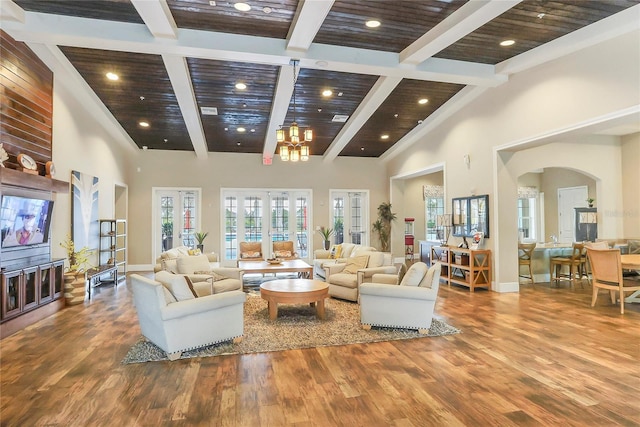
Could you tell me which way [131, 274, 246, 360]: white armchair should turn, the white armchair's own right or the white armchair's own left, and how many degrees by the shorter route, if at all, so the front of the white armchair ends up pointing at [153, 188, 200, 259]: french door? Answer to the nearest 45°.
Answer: approximately 45° to the white armchair's own left

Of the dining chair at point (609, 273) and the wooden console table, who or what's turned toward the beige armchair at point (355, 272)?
the wooden console table

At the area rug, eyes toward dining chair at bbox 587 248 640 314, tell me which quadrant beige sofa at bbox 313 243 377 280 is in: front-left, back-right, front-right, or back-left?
front-left

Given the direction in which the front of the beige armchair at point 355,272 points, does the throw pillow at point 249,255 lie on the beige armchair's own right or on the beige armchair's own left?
on the beige armchair's own right

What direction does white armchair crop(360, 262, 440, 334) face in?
to the viewer's left

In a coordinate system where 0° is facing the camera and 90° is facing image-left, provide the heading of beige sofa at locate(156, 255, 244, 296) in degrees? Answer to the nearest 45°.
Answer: approximately 315°

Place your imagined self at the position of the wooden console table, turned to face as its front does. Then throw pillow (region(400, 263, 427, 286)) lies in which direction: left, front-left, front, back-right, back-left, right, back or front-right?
front-left

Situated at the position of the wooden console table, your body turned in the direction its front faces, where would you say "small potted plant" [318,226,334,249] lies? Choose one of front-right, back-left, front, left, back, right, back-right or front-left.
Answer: right

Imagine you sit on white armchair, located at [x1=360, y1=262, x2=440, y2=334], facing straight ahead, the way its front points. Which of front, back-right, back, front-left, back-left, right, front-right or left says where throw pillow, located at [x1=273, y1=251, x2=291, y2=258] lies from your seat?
front-right

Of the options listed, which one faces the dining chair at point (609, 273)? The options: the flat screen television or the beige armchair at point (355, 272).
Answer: the flat screen television

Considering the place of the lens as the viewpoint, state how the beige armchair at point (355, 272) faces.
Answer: facing the viewer and to the left of the viewer

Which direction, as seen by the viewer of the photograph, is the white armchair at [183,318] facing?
facing away from the viewer and to the right of the viewer

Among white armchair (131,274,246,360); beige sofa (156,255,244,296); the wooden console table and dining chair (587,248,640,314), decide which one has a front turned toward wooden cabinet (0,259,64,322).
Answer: the wooden console table

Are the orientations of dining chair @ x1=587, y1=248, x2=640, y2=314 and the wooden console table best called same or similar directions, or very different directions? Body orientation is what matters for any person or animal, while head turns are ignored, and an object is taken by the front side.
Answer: very different directions

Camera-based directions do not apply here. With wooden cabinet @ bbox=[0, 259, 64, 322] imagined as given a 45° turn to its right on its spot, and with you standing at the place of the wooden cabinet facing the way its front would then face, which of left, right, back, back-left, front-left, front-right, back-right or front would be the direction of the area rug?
front-left

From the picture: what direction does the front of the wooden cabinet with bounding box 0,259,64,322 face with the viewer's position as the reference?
facing the viewer and to the right of the viewer

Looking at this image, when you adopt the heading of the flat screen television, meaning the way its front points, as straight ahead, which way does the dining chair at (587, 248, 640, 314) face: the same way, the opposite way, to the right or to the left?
the same way

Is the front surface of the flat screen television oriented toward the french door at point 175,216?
no

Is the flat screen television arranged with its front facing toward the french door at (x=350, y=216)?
no

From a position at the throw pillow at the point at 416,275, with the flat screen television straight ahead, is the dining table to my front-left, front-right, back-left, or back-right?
back-right

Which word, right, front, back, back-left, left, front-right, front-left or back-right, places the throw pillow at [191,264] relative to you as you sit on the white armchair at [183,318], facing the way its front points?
front-left

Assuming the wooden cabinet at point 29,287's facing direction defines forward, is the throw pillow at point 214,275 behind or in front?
in front

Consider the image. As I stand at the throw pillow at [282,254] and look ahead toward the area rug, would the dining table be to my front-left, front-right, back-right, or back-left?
front-left

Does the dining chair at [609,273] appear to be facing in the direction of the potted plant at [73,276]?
no
